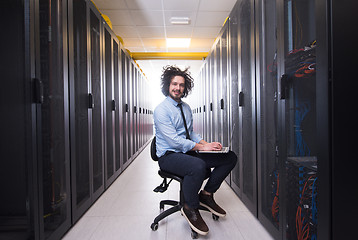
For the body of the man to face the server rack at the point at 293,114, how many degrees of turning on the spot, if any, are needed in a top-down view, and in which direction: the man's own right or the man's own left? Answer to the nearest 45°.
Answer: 0° — they already face it

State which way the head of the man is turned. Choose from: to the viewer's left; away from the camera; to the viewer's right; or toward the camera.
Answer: toward the camera

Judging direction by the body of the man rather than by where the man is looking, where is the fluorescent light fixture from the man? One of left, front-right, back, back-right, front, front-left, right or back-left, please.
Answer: back-left

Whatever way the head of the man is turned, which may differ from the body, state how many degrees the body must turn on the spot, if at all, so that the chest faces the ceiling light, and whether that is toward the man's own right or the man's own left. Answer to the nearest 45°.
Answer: approximately 135° to the man's own left

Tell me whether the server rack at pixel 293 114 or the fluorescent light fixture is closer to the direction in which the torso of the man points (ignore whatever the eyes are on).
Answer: the server rack

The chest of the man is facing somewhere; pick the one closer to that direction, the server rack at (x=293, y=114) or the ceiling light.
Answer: the server rack

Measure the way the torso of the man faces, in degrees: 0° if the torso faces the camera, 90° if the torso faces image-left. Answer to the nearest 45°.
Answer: approximately 315°

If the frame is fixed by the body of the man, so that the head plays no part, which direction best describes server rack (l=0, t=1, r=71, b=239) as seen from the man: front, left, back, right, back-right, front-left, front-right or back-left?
right

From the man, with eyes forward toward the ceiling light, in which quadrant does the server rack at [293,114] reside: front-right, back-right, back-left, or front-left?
back-right

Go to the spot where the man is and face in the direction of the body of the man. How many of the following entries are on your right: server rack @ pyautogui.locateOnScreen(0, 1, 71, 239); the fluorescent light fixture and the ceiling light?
1

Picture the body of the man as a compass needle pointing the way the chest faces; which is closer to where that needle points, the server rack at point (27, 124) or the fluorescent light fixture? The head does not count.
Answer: the server rack
